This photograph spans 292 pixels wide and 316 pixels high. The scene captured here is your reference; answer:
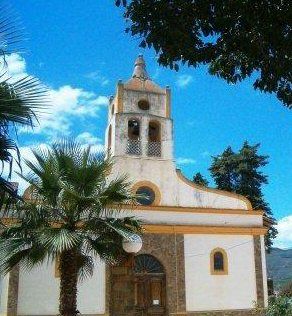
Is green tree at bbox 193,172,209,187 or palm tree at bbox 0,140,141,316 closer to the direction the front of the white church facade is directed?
the palm tree

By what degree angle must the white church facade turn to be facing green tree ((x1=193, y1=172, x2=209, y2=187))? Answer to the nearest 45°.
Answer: approximately 180°

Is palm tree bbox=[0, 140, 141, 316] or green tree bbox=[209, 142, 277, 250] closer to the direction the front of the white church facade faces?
the palm tree

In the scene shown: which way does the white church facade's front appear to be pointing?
toward the camera

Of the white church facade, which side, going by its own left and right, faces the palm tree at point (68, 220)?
front

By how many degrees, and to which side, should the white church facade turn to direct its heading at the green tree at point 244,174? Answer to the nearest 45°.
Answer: approximately 135° to its left
